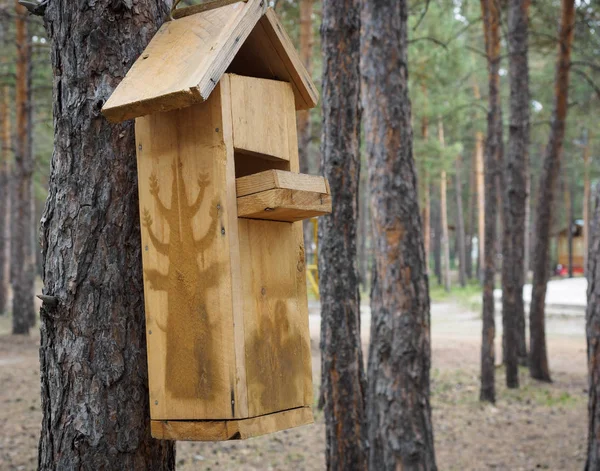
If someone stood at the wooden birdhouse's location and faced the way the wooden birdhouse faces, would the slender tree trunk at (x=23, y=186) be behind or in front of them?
behind

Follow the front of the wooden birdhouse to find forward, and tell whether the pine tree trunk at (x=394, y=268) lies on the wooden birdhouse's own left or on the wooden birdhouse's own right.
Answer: on the wooden birdhouse's own left

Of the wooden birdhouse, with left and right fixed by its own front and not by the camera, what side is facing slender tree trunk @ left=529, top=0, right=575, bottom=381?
left

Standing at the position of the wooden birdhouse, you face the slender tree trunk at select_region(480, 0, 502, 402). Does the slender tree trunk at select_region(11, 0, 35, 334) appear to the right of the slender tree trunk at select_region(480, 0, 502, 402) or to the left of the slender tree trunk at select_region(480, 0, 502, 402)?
left

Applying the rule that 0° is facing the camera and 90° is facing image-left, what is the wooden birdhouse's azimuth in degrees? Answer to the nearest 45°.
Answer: approximately 315°

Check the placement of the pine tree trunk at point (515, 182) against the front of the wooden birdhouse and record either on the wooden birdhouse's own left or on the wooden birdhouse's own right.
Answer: on the wooden birdhouse's own left

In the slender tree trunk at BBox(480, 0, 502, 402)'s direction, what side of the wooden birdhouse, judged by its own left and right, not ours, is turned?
left
